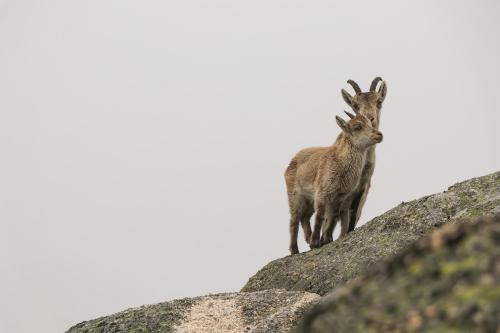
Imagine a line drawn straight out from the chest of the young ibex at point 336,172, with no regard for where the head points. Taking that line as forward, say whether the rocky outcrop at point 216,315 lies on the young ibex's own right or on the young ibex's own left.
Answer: on the young ibex's own right

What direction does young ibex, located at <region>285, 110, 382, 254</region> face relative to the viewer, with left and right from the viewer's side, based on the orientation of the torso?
facing the viewer and to the right of the viewer
